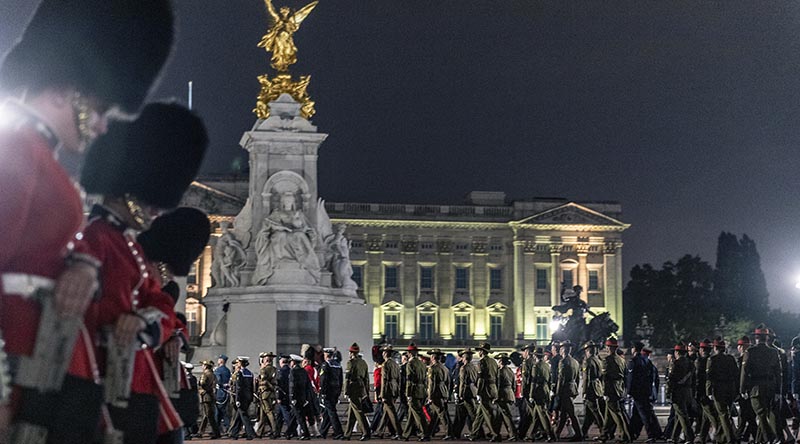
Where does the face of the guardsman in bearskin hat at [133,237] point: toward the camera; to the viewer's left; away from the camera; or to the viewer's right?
to the viewer's right

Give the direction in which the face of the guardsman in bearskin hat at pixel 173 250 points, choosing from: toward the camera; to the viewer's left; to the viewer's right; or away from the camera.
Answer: to the viewer's right

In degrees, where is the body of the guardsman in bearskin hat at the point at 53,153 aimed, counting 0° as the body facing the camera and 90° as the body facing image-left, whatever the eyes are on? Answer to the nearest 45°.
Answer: approximately 270°
